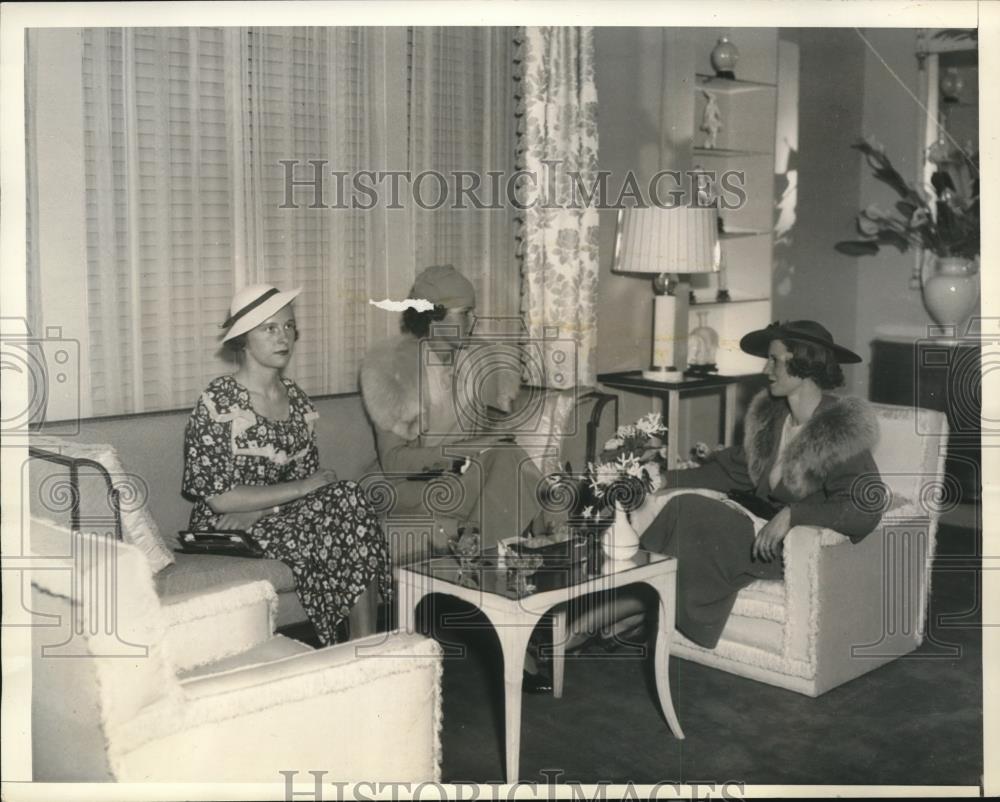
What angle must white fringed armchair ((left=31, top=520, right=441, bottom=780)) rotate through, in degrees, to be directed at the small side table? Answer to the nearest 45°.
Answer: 0° — it already faces it

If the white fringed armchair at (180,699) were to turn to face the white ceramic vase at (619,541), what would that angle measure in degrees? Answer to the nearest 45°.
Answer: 0° — it already faces it

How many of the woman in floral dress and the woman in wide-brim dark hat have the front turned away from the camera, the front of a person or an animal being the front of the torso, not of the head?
0

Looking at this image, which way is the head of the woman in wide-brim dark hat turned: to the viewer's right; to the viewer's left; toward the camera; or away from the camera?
to the viewer's left

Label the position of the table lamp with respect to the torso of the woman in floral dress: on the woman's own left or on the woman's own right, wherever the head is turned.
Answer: on the woman's own left

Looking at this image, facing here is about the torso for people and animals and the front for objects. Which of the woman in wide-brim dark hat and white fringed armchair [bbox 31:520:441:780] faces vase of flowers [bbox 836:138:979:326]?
the white fringed armchair

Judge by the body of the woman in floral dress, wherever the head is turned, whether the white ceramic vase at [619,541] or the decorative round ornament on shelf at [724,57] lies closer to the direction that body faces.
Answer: the white ceramic vase

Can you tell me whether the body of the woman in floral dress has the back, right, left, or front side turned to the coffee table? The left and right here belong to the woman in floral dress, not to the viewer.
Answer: front

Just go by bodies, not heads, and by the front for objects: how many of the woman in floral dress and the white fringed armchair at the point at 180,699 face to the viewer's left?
0

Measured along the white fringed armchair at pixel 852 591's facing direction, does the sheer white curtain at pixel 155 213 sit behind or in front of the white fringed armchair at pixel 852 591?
in front

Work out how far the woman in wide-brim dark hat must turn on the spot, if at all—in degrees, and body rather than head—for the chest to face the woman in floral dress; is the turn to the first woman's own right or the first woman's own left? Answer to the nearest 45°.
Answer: approximately 45° to the first woman's own right

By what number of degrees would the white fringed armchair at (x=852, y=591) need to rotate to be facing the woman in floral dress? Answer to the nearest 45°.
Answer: approximately 45° to its right

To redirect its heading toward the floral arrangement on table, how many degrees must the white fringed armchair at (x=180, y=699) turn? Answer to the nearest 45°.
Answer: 0° — it already faces it

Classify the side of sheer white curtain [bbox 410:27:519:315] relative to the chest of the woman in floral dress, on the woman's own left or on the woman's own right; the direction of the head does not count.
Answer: on the woman's own left

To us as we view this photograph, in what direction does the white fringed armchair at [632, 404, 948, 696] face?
facing the viewer and to the left of the viewer

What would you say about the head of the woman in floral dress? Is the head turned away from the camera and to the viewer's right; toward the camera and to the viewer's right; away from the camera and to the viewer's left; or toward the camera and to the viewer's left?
toward the camera and to the viewer's right
